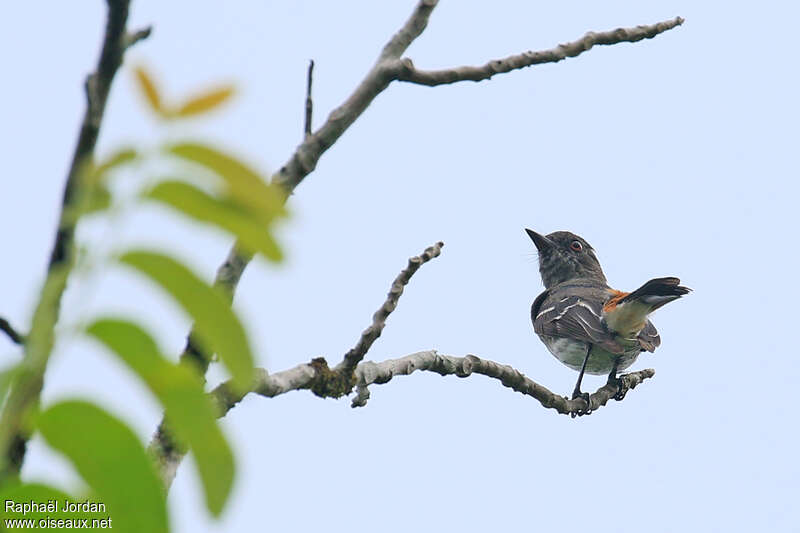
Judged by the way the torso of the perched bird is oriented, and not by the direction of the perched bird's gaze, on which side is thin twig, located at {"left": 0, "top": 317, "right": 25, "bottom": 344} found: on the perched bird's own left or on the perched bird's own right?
on the perched bird's own left

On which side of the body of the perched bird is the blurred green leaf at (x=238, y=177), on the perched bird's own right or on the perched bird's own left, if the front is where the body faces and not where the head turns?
on the perched bird's own left

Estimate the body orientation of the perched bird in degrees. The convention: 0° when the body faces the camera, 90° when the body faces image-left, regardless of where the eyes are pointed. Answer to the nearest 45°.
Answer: approximately 135°

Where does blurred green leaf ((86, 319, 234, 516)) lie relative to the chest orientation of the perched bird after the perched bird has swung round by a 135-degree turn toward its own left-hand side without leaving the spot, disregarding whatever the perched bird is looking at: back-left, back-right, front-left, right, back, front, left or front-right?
front

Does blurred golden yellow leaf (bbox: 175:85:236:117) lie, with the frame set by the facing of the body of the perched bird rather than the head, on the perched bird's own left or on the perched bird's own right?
on the perched bird's own left
